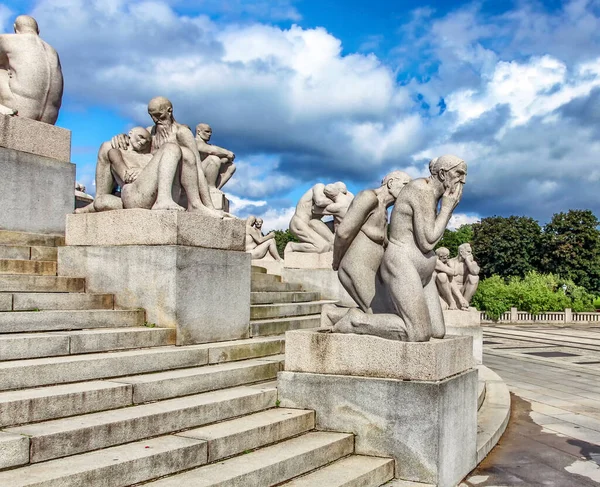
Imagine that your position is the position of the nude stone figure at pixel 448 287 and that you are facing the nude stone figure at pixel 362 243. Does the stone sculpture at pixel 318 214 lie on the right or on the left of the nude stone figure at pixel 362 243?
right

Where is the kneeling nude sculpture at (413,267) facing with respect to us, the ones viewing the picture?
facing to the right of the viewer

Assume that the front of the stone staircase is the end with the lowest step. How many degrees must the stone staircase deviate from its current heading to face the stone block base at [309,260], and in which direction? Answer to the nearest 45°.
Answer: approximately 135° to its left

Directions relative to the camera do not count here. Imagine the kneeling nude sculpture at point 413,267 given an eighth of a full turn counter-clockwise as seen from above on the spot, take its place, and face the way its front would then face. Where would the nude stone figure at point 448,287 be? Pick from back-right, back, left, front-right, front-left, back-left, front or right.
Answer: front-left

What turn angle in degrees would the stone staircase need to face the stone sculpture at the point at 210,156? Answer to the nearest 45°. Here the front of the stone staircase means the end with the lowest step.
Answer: approximately 135° to its left
